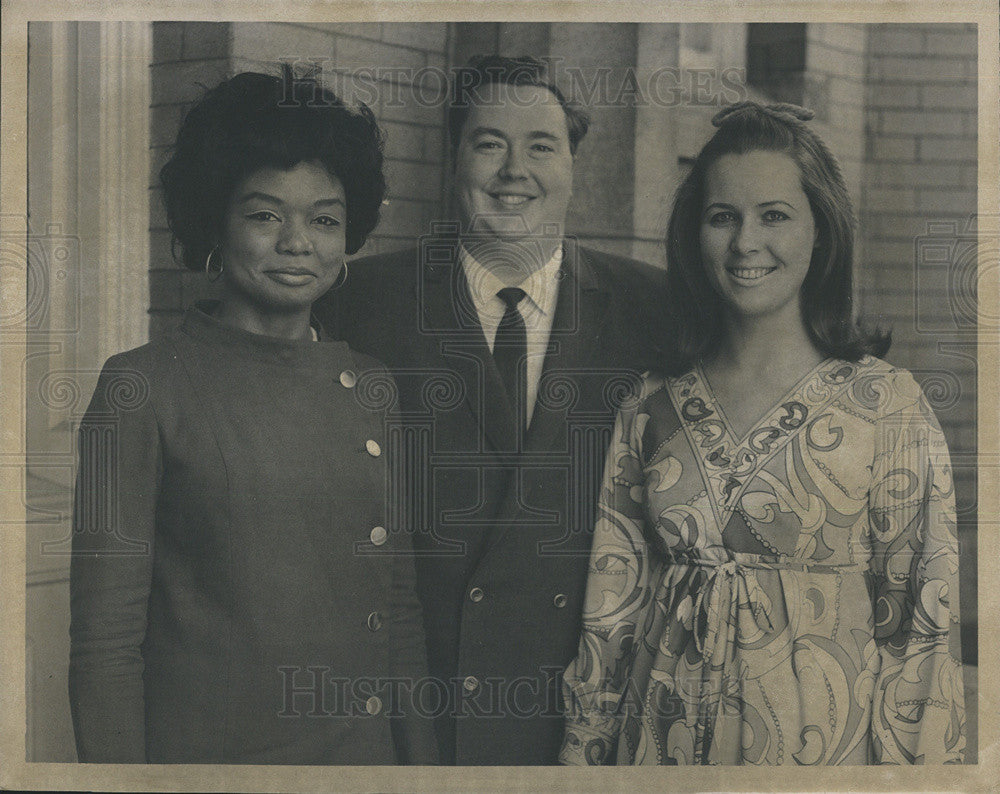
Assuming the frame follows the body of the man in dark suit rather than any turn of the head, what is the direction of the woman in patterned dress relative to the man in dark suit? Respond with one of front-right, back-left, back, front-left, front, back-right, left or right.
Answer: left

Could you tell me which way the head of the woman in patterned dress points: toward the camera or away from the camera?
toward the camera

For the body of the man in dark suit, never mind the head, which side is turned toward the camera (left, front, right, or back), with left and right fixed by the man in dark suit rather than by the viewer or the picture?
front

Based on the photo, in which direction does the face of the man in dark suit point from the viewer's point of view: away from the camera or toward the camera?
toward the camera
